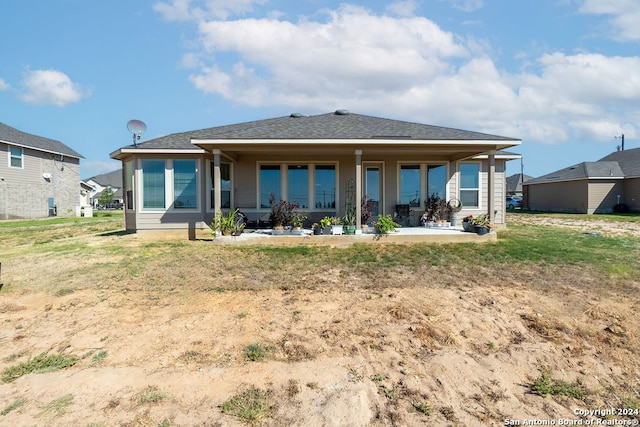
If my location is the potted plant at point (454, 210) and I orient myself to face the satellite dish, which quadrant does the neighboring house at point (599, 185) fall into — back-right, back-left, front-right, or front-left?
back-right

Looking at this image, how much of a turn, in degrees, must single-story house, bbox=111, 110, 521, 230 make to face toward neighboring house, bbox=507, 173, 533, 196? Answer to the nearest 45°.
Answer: approximately 45° to its right

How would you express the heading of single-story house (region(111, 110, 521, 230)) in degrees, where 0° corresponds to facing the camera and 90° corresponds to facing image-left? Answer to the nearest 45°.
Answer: approximately 180°

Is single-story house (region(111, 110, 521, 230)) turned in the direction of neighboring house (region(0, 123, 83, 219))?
no

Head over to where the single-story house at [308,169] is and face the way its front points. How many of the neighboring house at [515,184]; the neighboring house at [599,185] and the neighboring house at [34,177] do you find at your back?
0

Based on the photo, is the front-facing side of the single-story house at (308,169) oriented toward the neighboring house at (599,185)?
no

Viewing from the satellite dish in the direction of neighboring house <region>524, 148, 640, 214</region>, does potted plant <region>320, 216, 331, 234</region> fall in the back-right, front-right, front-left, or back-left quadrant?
front-right
